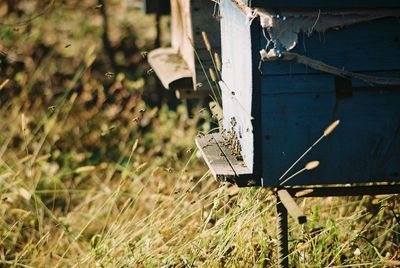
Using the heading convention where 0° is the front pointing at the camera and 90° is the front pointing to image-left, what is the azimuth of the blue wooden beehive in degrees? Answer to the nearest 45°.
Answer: approximately 90°

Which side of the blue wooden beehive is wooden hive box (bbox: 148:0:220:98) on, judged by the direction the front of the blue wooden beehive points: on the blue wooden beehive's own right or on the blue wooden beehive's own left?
on the blue wooden beehive's own right
